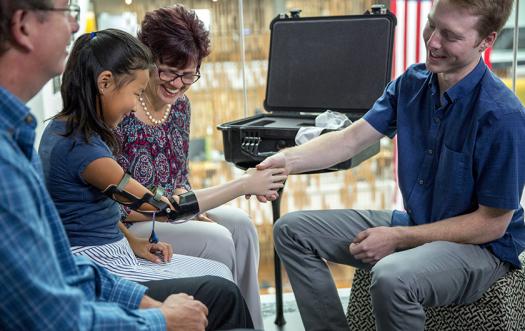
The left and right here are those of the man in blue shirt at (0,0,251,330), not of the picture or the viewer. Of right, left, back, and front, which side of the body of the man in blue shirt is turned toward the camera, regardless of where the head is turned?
right

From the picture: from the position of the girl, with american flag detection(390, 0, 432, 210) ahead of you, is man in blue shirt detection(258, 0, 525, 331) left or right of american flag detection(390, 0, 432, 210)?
right

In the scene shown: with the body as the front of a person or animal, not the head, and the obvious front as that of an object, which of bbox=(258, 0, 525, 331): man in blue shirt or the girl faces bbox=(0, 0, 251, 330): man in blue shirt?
bbox=(258, 0, 525, 331): man in blue shirt

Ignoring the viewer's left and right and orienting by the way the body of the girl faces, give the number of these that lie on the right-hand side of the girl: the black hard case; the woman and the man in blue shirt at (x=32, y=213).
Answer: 1

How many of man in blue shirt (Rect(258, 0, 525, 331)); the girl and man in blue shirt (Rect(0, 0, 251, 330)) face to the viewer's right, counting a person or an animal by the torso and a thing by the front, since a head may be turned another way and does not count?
2

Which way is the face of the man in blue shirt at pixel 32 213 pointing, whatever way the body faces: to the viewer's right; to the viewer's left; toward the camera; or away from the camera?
to the viewer's right

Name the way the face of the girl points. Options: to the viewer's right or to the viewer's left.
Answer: to the viewer's right

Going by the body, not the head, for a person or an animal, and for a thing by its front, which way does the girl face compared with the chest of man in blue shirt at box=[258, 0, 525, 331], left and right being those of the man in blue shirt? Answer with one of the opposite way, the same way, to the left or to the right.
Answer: the opposite way

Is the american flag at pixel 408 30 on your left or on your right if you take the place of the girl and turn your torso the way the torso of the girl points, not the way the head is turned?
on your left

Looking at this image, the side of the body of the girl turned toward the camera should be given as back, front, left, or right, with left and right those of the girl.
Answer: right

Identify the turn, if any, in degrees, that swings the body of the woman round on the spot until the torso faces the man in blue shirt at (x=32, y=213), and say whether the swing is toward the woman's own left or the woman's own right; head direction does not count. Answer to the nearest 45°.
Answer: approximately 45° to the woman's own right

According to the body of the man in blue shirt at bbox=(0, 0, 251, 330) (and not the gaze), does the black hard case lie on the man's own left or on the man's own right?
on the man's own left

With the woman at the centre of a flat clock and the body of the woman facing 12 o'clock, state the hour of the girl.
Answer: The girl is roughly at 2 o'clock from the woman.
